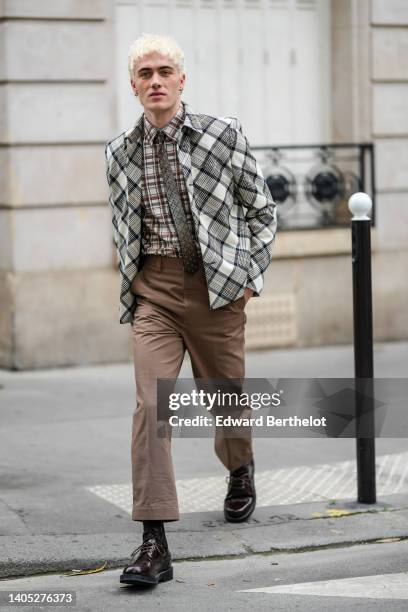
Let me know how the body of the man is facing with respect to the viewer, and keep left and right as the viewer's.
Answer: facing the viewer

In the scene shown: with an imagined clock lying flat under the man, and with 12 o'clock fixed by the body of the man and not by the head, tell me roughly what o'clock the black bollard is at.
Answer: The black bollard is roughly at 8 o'clock from the man.
